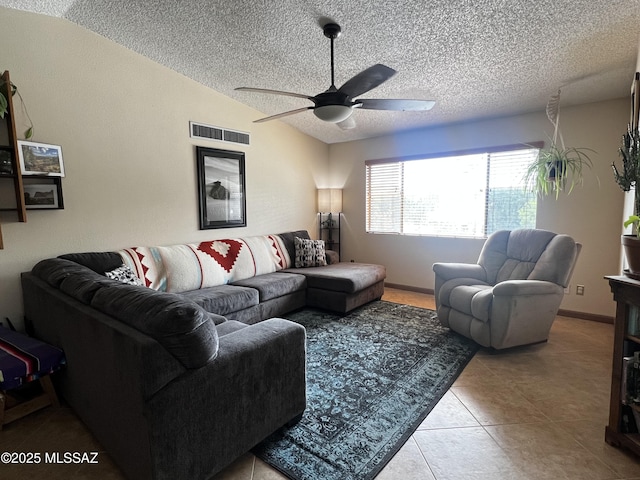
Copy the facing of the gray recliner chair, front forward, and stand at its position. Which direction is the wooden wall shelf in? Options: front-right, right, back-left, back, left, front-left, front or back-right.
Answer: front

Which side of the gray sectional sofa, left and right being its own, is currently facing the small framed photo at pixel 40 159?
back

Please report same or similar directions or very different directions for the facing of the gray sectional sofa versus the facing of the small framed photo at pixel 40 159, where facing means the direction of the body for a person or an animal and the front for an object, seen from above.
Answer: same or similar directions

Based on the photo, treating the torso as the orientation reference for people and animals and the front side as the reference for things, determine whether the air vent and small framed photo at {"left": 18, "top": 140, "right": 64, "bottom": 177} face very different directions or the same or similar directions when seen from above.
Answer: same or similar directions

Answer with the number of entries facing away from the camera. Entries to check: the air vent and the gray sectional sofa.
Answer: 0

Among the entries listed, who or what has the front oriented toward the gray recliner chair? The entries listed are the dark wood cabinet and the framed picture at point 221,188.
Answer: the framed picture

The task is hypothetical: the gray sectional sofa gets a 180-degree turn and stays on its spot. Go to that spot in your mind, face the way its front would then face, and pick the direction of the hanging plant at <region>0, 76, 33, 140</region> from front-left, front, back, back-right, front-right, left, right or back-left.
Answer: front

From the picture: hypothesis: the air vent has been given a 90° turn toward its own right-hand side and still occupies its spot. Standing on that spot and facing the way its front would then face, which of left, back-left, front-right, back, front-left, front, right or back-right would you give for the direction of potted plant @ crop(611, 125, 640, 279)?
left

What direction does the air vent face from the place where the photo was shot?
facing the viewer and to the right of the viewer

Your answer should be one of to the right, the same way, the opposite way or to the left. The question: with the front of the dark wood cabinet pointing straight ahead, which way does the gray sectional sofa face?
the opposite way

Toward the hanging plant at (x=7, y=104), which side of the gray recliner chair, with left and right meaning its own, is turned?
front

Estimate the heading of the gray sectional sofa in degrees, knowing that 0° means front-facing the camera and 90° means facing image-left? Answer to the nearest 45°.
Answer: approximately 315°

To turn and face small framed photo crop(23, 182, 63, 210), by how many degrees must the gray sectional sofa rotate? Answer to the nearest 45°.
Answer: approximately 180°

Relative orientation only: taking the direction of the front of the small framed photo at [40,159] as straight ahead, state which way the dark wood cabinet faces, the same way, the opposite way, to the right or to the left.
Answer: the opposite way

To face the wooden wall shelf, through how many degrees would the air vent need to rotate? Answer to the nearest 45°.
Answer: approximately 90° to its right

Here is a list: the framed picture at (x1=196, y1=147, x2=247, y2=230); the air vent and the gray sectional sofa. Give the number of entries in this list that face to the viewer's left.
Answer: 0

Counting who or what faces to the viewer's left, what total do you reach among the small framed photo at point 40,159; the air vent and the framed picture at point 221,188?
0

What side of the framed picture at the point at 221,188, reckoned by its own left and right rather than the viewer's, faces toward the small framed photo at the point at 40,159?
right

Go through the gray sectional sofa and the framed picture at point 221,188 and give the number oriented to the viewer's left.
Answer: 0

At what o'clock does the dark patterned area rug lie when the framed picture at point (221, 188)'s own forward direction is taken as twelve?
The dark patterned area rug is roughly at 1 o'clock from the framed picture.

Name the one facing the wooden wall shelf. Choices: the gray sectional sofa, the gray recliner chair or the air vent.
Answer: the gray recliner chair

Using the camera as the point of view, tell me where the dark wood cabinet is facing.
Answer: facing the viewer and to the left of the viewer
